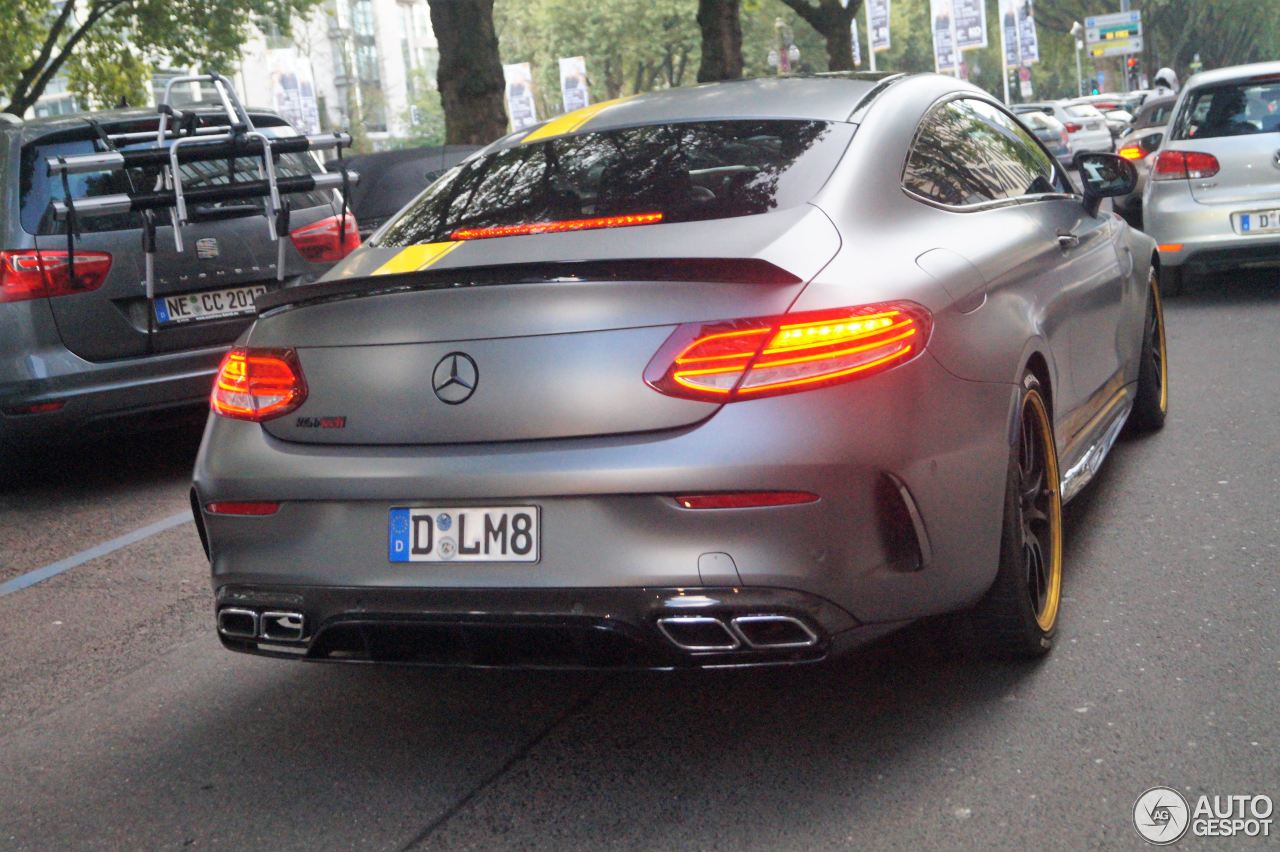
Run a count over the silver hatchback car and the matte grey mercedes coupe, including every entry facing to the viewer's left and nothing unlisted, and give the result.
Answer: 0

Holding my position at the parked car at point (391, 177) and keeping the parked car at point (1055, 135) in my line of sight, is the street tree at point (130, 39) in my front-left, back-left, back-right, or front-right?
front-left

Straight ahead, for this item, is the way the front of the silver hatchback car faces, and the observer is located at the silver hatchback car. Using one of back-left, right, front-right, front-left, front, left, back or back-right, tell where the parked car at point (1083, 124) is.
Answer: front

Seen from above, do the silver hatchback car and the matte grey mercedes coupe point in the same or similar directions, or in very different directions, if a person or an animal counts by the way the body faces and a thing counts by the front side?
same or similar directions

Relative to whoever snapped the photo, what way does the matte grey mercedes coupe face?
facing away from the viewer and to the right of the viewer

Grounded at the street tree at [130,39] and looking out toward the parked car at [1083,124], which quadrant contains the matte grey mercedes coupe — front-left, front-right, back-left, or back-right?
back-right

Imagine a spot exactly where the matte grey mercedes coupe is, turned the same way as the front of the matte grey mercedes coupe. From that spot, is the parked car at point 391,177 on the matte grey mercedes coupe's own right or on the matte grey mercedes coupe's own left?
on the matte grey mercedes coupe's own left

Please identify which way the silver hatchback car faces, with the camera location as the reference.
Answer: facing away from the viewer

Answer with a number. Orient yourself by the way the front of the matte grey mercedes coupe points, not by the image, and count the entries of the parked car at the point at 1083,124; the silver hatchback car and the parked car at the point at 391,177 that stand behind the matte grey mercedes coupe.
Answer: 0

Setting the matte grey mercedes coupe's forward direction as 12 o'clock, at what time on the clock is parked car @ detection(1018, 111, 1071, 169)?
The parked car is roughly at 11 o'clock from the matte grey mercedes coupe.

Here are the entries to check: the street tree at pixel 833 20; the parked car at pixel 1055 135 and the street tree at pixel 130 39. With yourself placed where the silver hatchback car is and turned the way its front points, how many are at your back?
0

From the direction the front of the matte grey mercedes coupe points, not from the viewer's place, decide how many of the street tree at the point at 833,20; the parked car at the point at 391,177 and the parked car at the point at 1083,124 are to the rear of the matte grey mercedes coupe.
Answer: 0
